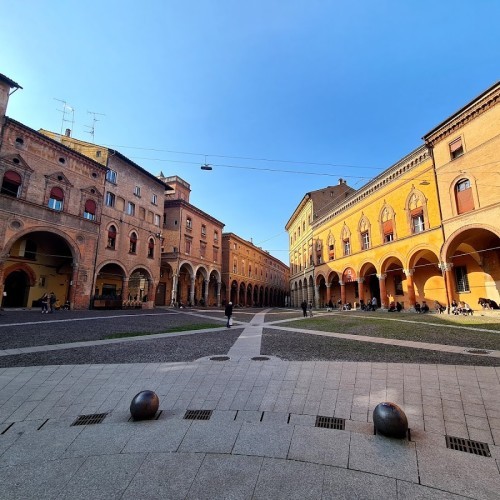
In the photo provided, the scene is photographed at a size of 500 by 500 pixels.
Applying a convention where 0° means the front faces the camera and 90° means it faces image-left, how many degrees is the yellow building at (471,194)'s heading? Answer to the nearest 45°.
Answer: approximately 45°

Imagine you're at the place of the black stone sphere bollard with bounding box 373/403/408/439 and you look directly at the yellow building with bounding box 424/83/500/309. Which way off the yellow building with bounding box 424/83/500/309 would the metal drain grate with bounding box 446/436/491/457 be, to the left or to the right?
right

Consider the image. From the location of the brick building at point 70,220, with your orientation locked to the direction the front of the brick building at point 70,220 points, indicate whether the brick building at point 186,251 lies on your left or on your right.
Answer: on your left

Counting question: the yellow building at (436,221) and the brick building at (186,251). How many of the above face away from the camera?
0

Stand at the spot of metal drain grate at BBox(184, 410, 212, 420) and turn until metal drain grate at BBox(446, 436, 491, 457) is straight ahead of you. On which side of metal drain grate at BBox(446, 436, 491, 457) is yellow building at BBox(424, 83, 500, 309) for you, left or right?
left

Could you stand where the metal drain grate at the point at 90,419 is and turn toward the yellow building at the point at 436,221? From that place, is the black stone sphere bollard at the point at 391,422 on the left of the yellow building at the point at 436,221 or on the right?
right

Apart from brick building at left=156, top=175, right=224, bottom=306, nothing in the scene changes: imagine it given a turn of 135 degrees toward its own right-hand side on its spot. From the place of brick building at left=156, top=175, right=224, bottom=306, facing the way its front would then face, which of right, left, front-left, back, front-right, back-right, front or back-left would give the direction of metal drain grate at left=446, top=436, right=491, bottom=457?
left

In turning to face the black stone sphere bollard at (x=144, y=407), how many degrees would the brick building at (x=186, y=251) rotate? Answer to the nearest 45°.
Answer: approximately 45° to its right

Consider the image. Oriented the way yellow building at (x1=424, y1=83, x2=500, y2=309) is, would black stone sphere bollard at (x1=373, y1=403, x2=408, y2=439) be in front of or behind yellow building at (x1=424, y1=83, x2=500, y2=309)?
in front

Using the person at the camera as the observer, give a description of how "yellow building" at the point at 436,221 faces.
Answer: facing the viewer and to the left of the viewer

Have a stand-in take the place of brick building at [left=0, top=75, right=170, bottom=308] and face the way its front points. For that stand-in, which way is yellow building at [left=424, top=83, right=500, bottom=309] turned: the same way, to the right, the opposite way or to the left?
the opposite way

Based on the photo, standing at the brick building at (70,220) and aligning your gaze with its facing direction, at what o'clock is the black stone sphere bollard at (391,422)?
The black stone sphere bollard is roughly at 1 o'clock from the brick building.

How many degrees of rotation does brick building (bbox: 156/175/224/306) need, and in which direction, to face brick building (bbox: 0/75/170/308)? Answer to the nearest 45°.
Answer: approximately 90° to its right

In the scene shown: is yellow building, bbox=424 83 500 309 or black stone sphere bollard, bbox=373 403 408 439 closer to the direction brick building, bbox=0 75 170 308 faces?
the yellow building

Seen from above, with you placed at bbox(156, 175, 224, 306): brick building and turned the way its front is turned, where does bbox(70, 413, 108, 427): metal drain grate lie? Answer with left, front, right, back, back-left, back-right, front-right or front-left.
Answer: front-right

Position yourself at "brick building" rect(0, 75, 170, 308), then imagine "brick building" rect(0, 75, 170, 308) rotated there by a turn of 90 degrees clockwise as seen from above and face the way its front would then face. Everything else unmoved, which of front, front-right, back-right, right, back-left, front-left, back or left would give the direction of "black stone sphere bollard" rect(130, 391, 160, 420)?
front-left

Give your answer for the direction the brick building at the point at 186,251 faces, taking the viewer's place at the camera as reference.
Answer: facing the viewer and to the right of the viewer
